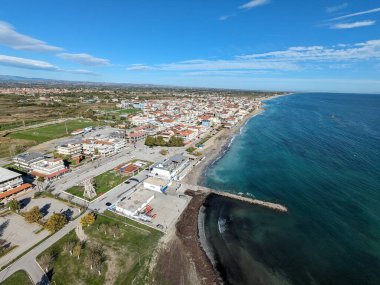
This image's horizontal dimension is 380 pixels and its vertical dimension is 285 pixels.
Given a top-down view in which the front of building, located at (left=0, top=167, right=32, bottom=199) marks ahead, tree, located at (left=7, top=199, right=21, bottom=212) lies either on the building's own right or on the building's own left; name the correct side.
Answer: on the building's own right

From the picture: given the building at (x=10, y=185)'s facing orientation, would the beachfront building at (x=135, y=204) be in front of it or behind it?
in front

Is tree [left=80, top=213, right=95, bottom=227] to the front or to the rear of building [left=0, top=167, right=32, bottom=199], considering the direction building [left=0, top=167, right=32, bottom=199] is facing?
to the front

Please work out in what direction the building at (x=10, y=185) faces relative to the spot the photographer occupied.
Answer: facing the viewer and to the right of the viewer
